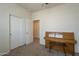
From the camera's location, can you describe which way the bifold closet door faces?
facing the viewer and to the right of the viewer

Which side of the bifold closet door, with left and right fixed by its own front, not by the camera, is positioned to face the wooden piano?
front

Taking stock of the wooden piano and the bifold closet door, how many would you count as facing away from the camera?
0

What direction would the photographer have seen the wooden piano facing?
facing the viewer and to the left of the viewer

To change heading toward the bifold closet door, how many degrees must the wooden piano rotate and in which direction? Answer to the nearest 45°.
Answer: approximately 45° to its right
